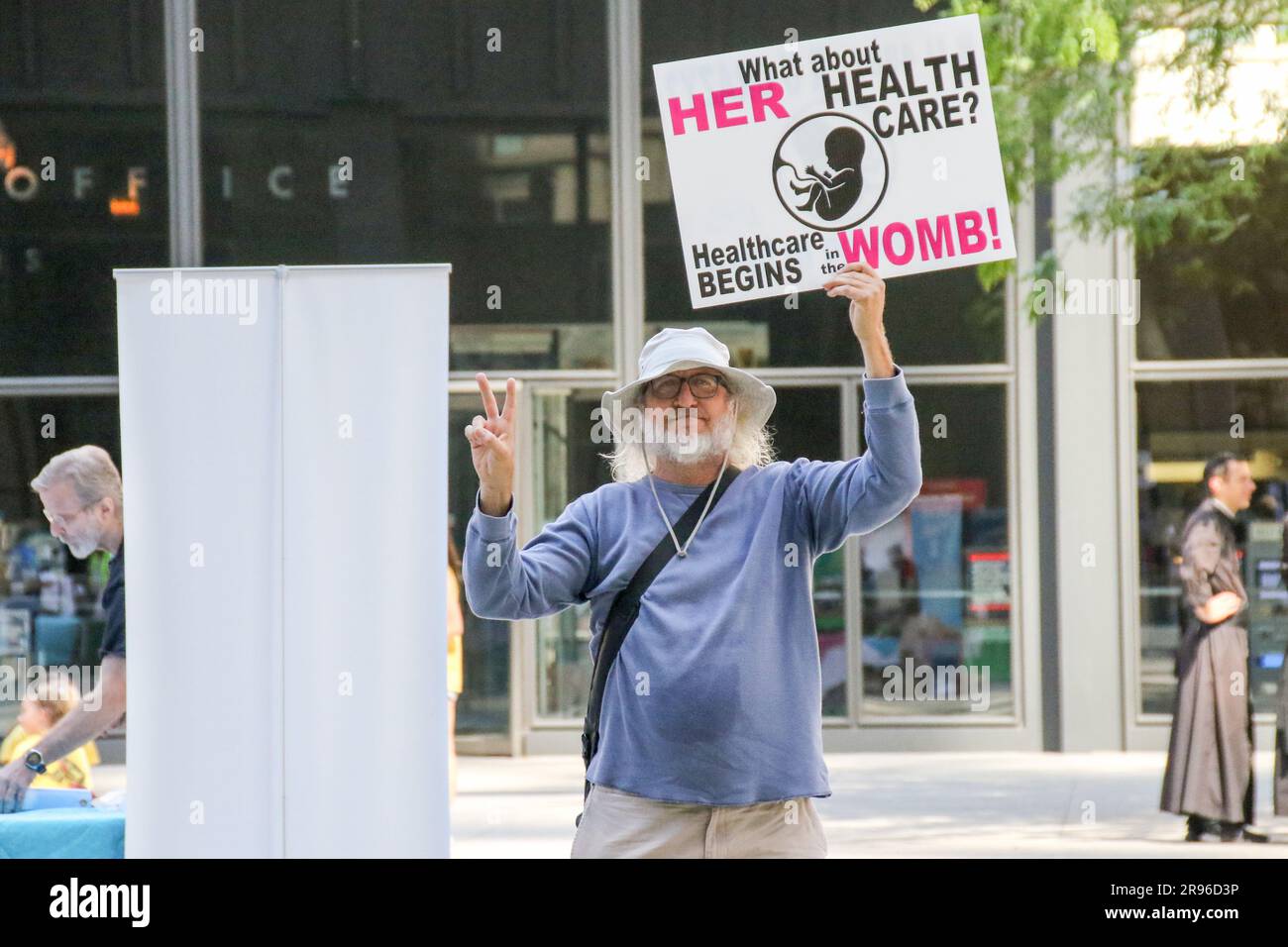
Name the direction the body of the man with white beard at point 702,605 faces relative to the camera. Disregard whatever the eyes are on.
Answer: toward the camera

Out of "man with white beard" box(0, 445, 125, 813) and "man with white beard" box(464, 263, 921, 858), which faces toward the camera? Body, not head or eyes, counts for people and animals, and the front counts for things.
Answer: "man with white beard" box(464, 263, 921, 858)

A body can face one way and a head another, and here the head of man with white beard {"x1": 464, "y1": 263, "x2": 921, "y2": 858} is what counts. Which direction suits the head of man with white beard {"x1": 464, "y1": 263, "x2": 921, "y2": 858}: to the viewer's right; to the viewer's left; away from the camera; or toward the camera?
toward the camera

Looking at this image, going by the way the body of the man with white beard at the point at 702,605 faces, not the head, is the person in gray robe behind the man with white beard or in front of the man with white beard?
behind

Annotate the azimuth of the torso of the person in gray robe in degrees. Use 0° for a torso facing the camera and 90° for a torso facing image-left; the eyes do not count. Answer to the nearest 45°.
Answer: approximately 270°

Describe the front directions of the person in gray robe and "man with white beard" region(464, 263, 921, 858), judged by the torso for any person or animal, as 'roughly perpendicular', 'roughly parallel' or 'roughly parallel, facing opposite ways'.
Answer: roughly perpendicular

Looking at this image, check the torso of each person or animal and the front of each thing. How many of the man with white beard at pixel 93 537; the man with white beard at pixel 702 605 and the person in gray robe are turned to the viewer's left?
1
